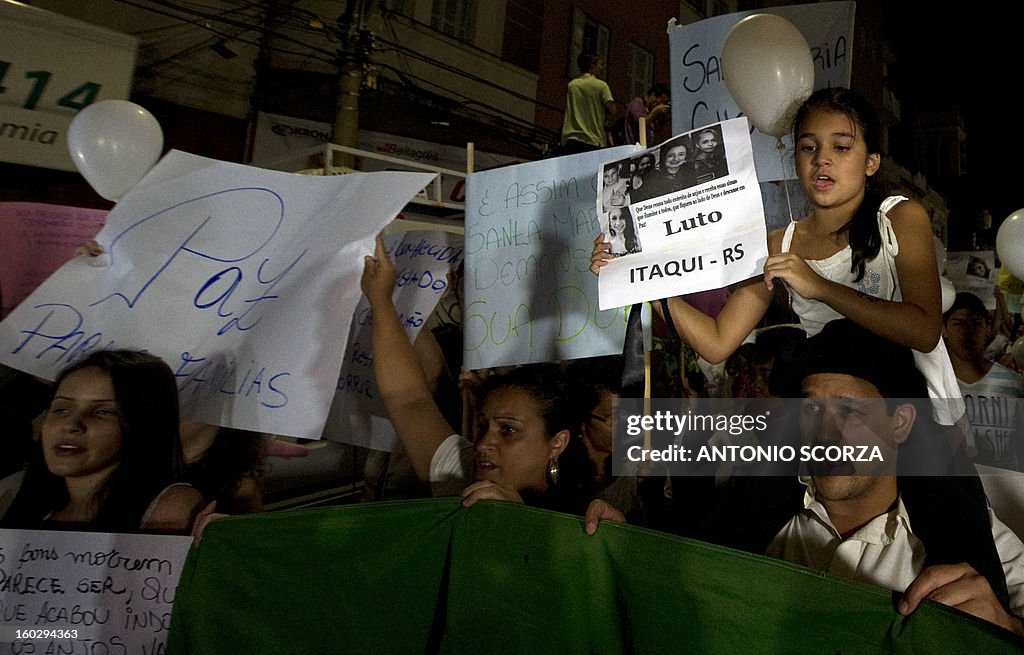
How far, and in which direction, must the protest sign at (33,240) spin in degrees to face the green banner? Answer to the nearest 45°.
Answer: approximately 45° to its left

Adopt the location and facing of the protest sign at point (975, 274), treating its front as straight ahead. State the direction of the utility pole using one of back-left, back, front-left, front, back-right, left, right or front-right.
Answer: right

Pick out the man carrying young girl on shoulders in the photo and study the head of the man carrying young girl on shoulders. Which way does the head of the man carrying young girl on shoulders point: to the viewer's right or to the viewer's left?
to the viewer's left

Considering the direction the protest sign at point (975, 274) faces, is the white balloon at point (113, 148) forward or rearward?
forward

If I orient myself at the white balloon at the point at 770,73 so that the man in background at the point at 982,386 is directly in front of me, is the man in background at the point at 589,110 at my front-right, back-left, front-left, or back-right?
front-left

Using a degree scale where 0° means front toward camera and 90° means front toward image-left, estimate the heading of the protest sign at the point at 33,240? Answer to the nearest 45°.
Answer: approximately 0°

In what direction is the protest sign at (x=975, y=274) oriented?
toward the camera

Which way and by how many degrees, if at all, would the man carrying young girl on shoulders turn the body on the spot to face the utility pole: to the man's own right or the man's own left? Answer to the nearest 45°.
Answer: approximately 90° to the man's own right

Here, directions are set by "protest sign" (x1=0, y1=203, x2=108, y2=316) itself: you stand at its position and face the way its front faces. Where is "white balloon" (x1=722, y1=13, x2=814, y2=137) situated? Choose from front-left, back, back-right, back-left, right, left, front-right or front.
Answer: front-left

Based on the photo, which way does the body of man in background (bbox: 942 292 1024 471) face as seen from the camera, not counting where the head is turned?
toward the camera

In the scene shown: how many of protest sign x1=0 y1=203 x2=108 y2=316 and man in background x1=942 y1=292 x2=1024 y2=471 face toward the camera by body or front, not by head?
2

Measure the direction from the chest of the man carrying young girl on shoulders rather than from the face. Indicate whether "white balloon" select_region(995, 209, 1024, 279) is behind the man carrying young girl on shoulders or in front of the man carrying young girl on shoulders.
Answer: behind

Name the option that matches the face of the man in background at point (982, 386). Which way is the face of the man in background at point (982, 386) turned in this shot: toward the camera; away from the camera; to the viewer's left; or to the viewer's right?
toward the camera
